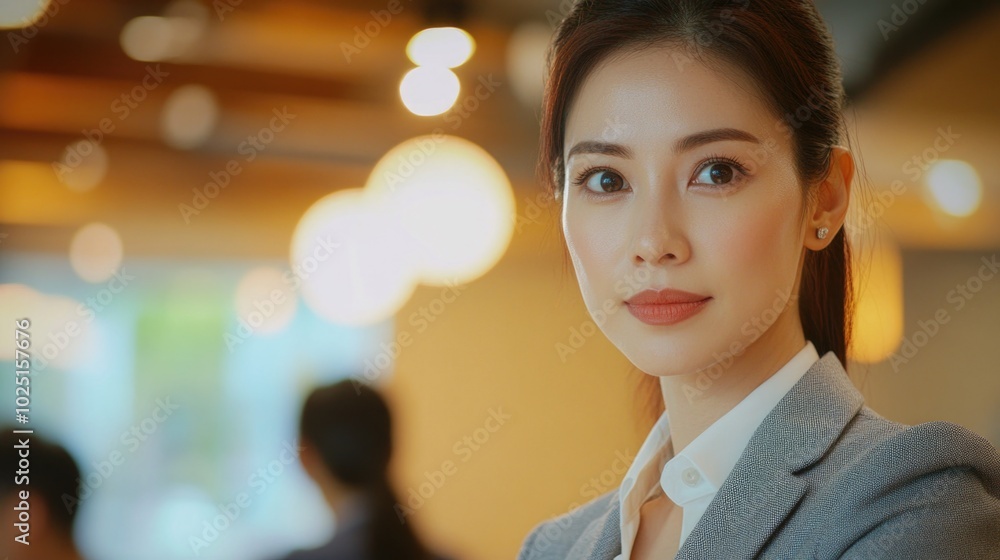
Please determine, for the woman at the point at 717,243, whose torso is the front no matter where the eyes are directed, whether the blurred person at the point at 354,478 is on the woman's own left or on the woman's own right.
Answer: on the woman's own right

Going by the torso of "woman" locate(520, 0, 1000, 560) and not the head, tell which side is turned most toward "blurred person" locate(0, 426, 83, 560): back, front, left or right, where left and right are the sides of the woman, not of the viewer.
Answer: right

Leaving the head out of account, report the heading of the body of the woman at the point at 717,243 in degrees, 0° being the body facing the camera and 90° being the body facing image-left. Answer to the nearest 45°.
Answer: approximately 45°
